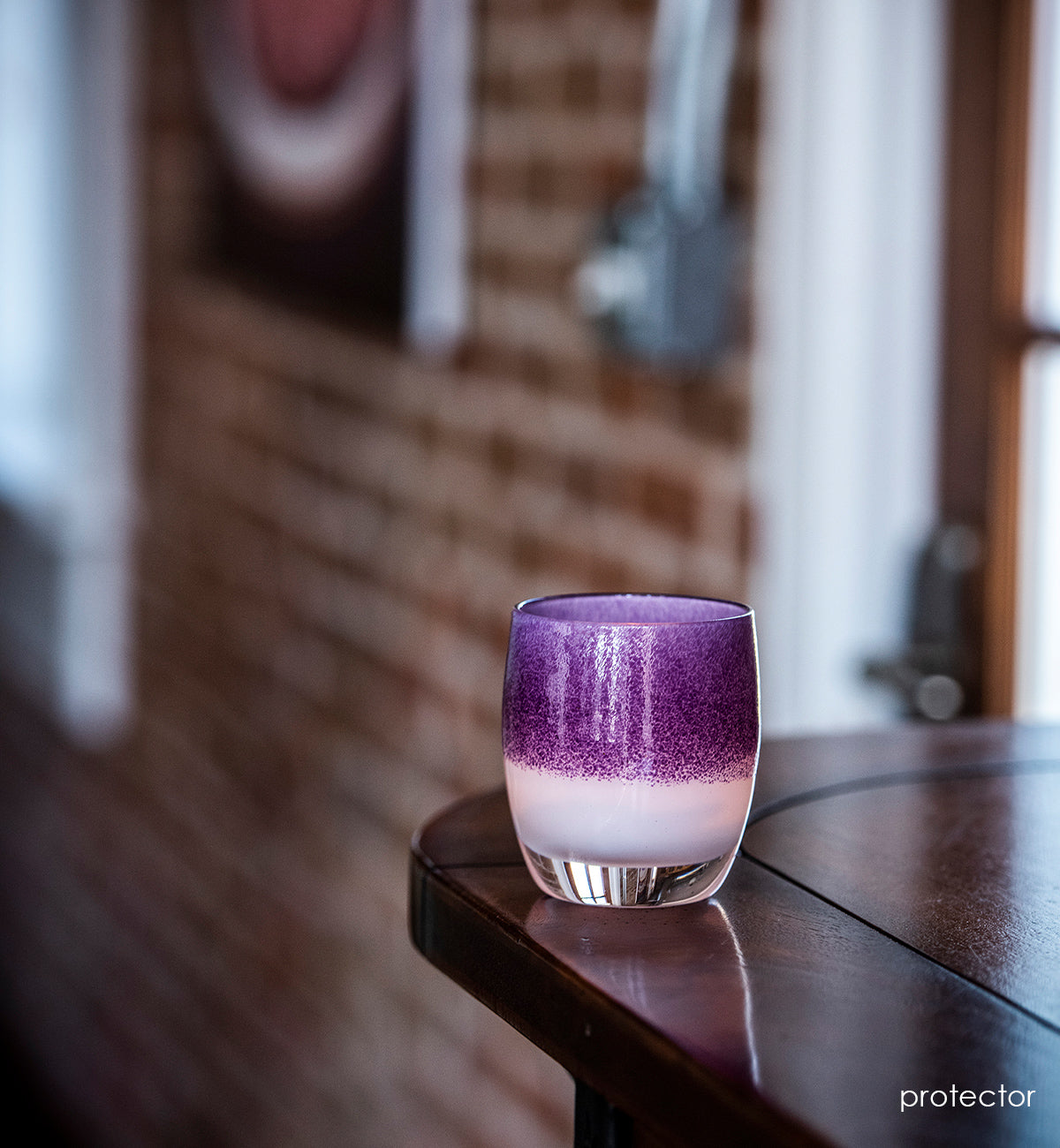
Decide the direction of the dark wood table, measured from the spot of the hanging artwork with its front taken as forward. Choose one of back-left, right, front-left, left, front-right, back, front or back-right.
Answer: front-left

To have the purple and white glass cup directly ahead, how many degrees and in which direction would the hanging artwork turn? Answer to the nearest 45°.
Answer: approximately 45° to its left
